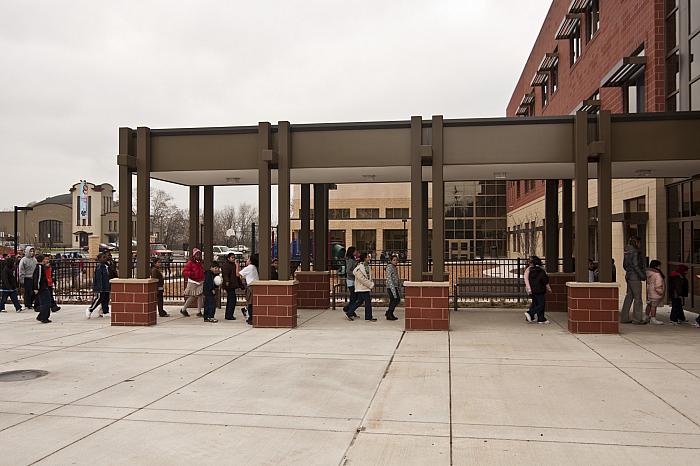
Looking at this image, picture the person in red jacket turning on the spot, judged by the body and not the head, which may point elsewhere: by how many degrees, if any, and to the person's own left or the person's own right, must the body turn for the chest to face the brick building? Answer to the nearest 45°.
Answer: approximately 45° to the person's own left

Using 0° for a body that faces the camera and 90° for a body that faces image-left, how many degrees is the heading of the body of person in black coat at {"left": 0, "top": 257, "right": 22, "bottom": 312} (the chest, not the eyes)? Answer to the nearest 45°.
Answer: approximately 270°

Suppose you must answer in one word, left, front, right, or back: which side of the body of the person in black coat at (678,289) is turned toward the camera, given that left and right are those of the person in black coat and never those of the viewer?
right

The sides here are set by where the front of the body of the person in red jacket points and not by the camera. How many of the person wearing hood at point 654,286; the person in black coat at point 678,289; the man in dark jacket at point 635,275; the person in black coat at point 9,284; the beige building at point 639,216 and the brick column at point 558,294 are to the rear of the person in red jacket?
1

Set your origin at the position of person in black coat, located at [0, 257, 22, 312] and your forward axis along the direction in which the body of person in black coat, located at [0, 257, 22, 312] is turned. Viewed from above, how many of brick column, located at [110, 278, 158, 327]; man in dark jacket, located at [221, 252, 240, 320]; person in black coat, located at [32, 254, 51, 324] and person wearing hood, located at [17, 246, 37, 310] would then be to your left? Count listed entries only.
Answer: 0
